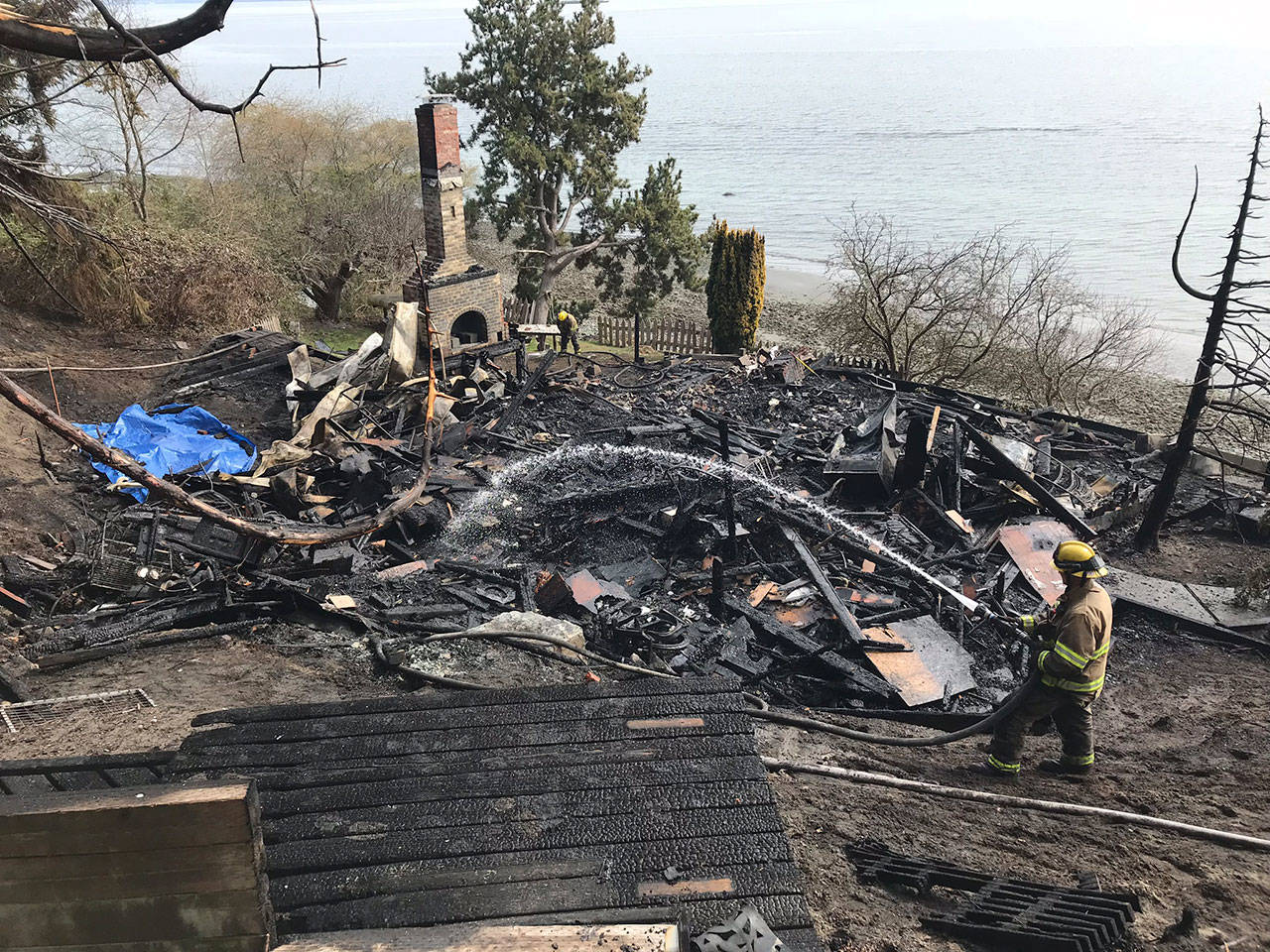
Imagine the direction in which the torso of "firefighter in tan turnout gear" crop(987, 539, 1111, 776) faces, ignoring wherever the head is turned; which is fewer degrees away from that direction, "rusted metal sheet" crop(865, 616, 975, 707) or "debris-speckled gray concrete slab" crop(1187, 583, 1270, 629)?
the rusted metal sheet

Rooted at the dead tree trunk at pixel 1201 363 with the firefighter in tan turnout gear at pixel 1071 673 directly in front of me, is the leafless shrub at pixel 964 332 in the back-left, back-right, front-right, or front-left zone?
back-right

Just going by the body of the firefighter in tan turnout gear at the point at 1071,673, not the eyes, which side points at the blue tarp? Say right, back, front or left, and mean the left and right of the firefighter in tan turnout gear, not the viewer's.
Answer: front

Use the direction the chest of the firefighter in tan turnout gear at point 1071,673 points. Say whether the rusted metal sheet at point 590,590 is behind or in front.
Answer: in front

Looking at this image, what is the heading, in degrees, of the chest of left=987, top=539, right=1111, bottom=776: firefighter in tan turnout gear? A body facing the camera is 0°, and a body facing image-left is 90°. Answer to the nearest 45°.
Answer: approximately 90°

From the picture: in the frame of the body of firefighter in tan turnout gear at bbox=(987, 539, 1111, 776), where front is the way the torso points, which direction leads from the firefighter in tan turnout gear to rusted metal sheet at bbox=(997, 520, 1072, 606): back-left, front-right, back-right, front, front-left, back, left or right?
right

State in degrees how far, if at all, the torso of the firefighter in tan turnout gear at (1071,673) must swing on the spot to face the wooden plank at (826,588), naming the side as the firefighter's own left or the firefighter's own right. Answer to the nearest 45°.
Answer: approximately 45° to the firefighter's own right

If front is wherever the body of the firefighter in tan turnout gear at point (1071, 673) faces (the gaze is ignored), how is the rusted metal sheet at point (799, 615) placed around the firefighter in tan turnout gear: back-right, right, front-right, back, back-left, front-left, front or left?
front-right

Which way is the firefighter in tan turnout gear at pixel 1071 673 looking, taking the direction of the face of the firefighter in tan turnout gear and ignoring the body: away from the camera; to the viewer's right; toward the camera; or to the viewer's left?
to the viewer's left
